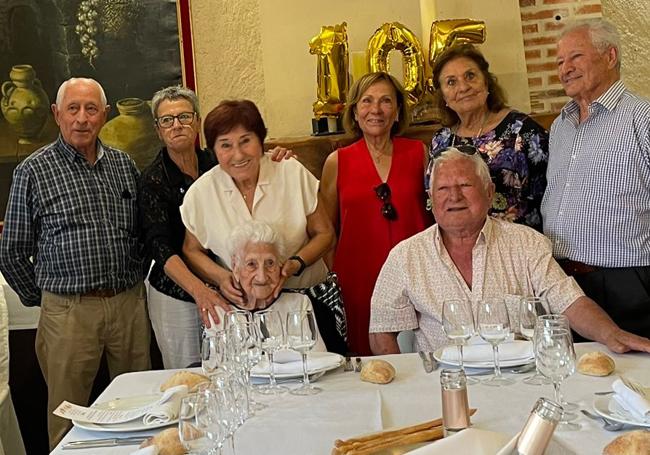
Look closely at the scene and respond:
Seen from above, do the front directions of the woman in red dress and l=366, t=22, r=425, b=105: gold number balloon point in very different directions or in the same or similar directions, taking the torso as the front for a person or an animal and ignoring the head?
same or similar directions

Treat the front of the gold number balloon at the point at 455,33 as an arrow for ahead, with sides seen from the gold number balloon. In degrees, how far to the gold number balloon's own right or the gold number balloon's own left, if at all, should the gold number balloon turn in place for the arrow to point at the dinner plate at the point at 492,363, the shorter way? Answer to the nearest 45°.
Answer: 0° — it already faces it

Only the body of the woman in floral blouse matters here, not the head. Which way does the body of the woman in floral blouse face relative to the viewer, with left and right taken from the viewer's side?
facing the viewer and to the left of the viewer

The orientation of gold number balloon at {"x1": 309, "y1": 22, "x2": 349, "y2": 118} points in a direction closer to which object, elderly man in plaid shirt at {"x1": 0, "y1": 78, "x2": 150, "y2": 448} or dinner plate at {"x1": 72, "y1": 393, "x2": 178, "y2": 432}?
the dinner plate

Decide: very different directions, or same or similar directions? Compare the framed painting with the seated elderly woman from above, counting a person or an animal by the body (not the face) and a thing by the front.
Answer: same or similar directions

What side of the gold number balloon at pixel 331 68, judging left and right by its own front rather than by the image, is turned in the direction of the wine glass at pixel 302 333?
front

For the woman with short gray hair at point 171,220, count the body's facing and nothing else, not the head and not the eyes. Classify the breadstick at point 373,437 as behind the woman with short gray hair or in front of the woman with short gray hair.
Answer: in front

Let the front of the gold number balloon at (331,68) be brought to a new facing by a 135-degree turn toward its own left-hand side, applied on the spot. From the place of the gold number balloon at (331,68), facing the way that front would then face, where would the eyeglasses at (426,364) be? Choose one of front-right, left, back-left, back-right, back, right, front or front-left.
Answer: back-right

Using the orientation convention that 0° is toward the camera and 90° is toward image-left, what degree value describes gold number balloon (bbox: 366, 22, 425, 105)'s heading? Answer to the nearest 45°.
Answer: approximately 0°

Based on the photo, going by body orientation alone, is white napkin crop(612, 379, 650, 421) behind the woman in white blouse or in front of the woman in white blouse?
in front

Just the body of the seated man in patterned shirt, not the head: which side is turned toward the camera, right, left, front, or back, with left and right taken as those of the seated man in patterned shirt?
front

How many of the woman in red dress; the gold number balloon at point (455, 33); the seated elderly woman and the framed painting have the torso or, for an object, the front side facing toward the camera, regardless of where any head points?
4

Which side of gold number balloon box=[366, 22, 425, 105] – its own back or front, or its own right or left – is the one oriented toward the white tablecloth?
front

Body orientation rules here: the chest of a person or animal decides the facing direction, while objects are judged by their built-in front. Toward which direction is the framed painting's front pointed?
toward the camera
